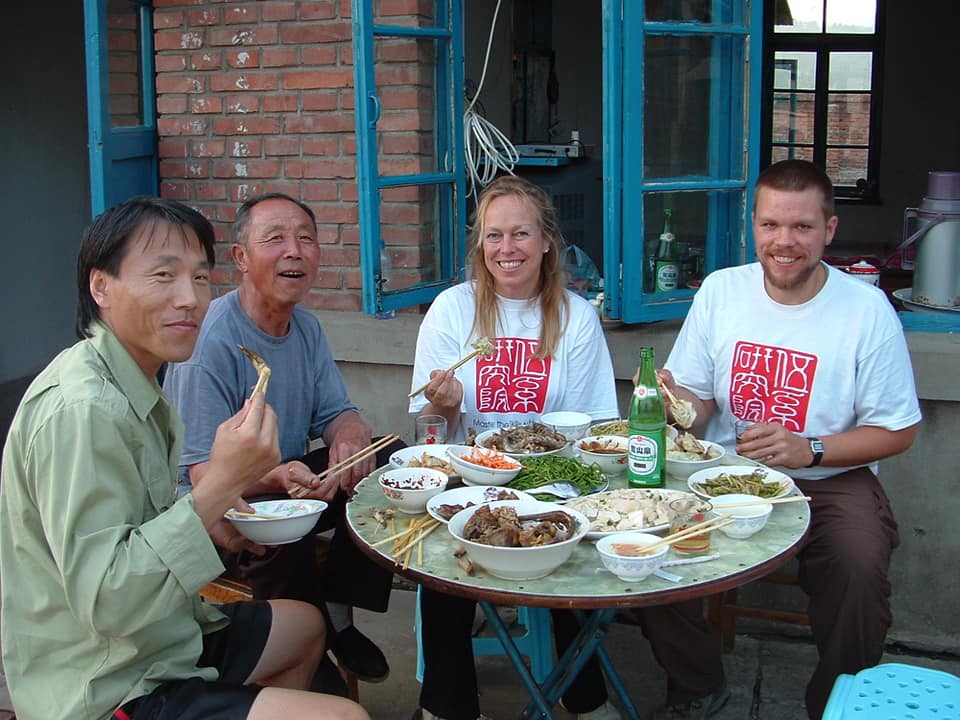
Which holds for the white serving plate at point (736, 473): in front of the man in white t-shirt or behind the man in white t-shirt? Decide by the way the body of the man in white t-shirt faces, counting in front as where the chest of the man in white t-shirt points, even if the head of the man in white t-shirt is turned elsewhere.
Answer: in front

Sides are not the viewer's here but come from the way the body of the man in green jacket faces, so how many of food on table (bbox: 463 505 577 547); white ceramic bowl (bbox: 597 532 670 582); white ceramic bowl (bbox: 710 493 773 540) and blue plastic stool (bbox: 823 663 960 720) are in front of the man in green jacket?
4

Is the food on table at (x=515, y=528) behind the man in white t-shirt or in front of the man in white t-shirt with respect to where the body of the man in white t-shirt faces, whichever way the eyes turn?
in front

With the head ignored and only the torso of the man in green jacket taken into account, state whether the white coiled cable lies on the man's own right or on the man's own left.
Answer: on the man's own left

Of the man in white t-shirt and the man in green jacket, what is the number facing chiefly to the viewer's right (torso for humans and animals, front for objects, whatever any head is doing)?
1

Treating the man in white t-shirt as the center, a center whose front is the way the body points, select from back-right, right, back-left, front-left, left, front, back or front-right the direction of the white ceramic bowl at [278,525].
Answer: front

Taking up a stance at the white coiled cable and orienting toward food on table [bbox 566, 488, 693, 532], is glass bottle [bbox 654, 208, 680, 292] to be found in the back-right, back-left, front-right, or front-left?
front-left

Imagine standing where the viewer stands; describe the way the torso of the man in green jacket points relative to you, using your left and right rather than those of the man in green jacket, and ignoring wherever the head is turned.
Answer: facing to the right of the viewer

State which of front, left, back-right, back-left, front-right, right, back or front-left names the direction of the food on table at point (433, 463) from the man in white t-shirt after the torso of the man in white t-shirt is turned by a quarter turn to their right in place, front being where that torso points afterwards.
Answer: left

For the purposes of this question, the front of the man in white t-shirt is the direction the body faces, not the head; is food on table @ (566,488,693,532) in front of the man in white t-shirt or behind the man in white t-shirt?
in front

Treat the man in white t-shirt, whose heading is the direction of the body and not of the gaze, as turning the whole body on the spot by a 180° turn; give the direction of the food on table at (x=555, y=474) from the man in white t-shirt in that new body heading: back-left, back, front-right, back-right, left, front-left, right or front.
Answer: back
